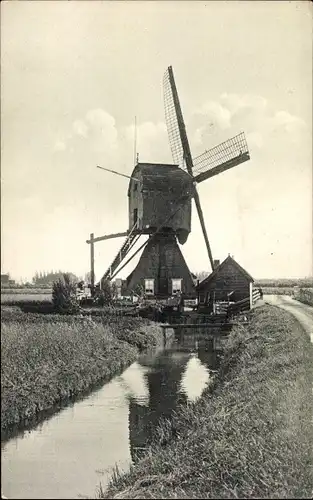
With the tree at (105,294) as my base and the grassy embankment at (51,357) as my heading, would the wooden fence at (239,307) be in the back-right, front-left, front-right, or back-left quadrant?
front-left

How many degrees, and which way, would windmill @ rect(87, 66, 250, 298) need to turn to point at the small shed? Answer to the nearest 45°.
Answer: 0° — it already faces it

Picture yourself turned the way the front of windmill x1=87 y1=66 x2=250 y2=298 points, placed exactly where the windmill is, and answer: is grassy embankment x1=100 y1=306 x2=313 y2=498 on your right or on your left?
on your right

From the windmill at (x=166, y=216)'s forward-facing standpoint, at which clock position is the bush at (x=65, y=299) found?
The bush is roughly at 5 o'clock from the windmill.
